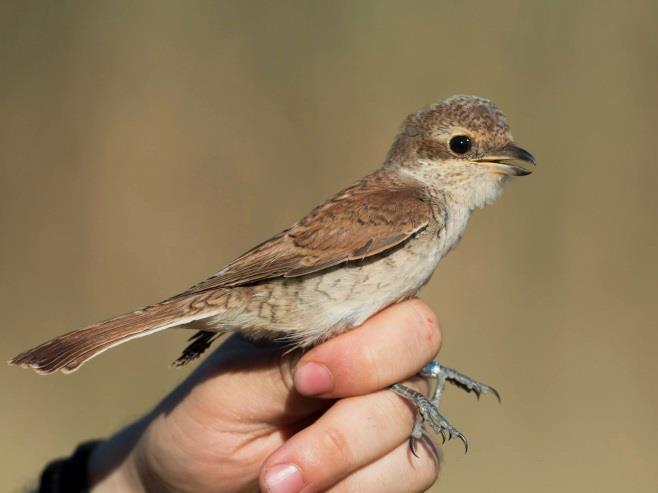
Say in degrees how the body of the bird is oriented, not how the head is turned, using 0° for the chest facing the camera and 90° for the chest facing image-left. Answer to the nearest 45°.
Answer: approximately 270°
